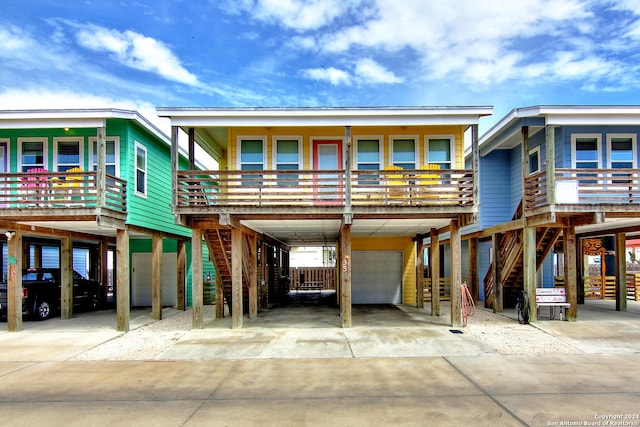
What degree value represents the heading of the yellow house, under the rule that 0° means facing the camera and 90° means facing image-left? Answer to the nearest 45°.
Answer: approximately 0°

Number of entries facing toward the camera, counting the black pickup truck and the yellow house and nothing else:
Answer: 1

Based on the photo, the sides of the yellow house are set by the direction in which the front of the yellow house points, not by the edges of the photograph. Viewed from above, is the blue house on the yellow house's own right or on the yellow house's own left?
on the yellow house's own left

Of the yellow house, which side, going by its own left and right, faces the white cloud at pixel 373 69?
back
